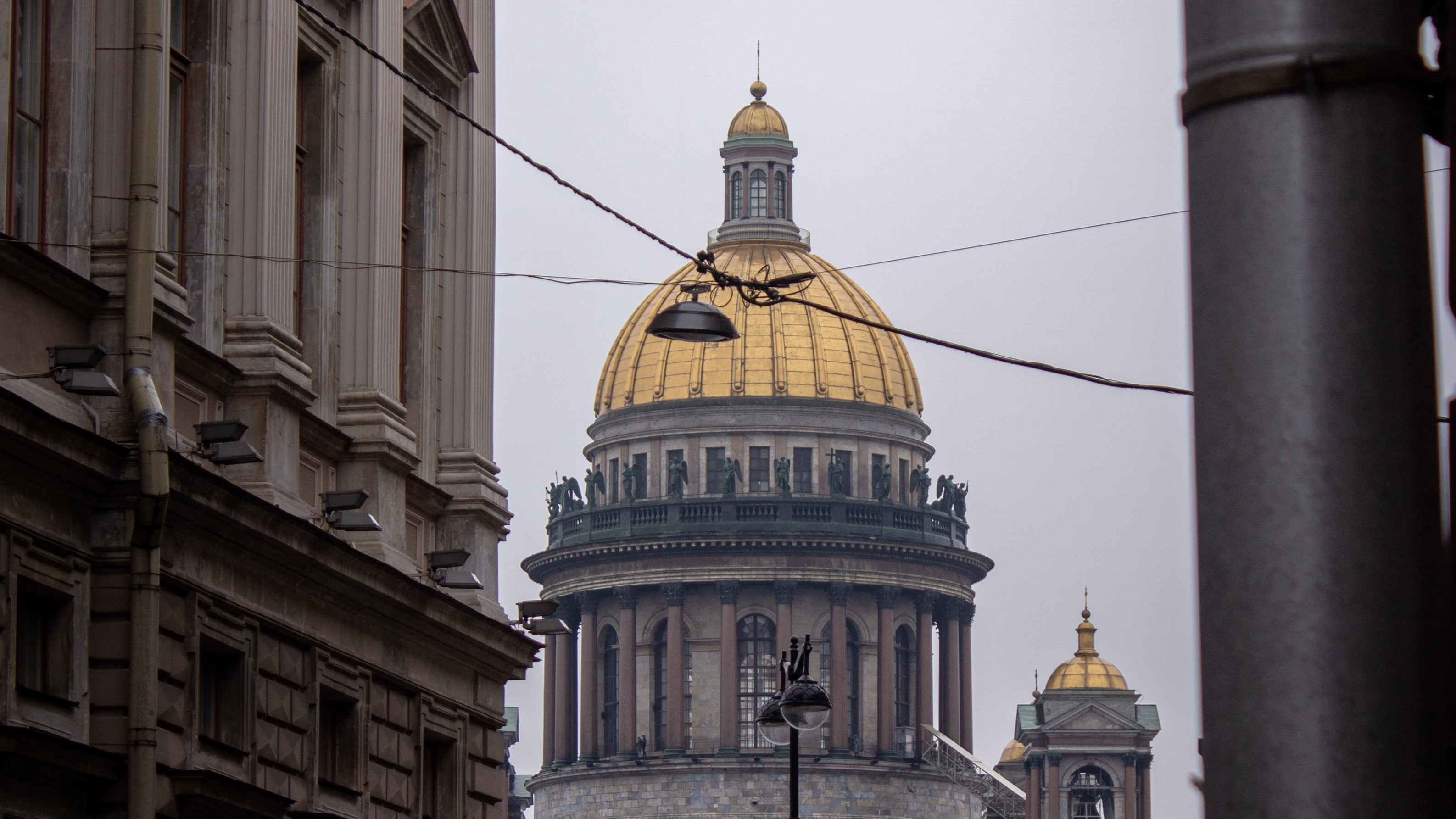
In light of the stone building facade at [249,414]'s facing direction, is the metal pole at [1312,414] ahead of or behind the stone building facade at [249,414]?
ahead

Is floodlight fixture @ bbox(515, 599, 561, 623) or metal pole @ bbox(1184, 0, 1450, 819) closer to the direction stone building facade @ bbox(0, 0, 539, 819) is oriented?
the metal pole

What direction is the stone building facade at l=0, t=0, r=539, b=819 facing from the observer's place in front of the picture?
facing the viewer and to the right of the viewer

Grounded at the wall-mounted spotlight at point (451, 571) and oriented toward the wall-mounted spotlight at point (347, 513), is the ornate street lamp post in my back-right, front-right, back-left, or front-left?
back-left

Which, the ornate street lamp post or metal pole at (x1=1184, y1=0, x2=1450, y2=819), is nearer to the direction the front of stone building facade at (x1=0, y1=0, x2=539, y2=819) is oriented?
the metal pole
